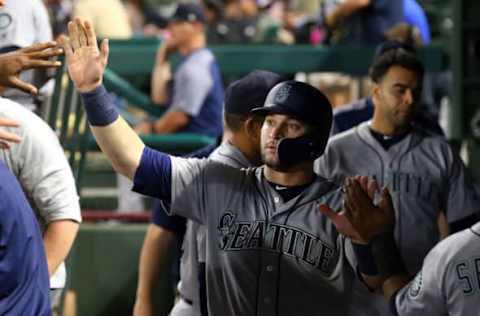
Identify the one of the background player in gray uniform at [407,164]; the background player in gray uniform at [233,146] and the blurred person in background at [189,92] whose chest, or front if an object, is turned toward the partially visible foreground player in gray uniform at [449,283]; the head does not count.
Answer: the background player in gray uniform at [407,164]

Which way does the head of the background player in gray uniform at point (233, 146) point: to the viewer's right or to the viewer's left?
to the viewer's right

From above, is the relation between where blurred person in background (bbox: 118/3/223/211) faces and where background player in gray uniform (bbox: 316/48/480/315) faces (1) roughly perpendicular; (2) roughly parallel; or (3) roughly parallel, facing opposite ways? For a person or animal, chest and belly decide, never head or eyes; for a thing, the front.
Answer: roughly perpendicular

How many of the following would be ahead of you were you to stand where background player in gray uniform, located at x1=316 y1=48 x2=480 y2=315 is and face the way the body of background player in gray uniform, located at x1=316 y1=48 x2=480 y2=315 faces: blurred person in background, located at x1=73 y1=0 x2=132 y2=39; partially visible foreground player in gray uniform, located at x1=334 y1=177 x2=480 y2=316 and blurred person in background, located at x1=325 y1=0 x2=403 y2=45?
1
